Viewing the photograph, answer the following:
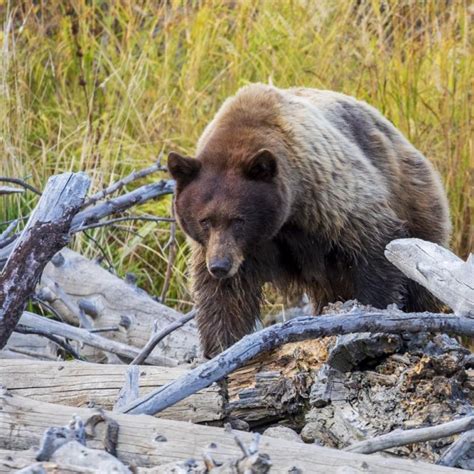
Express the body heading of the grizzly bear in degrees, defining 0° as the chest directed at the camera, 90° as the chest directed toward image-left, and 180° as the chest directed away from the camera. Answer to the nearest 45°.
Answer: approximately 45°

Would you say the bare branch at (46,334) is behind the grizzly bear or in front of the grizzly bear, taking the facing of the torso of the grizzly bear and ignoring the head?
in front

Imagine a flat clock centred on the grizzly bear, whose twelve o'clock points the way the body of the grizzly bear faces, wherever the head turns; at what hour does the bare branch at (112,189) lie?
The bare branch is roughly at 2 o'clock from the grizzly bear.

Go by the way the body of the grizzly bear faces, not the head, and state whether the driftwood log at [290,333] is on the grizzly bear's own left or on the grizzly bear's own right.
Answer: on the grizzly bear's own left

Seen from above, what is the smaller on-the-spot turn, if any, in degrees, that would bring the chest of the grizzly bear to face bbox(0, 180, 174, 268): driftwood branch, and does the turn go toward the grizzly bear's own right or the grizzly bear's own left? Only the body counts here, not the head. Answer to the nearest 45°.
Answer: approximately 45° to the grizzly bear's own right

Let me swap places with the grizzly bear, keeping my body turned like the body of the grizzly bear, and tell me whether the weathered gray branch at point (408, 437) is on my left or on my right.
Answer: on my left

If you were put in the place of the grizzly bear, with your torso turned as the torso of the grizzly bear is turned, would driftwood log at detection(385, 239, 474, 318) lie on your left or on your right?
on your left
